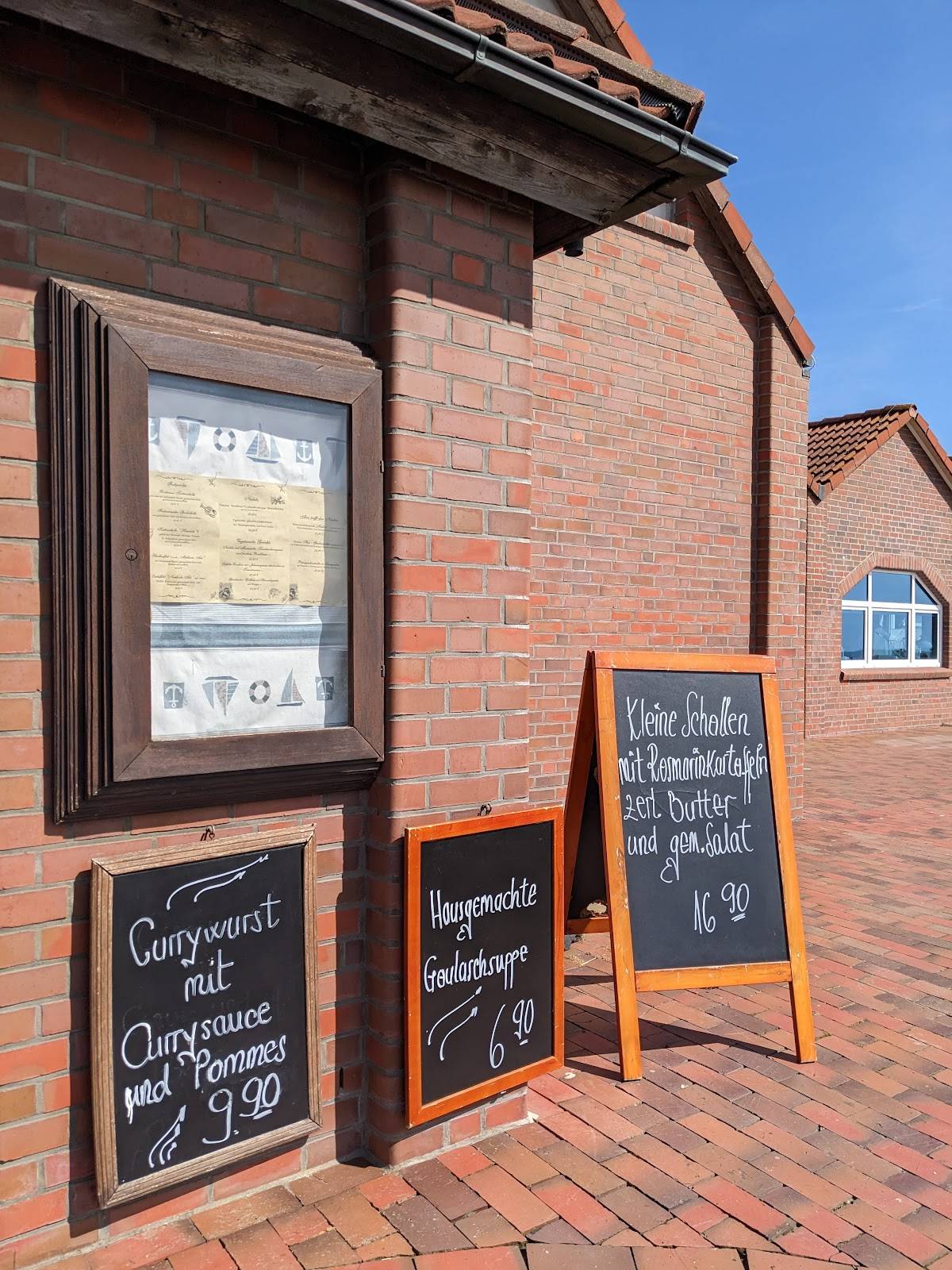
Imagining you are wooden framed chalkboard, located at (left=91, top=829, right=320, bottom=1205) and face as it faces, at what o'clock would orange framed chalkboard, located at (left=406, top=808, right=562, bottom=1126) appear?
The orange framed chalkboard is roughly at 10 o'clock from the wooden framed chalkboard.

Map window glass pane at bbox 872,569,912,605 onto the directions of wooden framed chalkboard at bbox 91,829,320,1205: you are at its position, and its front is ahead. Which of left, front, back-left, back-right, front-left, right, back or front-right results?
left

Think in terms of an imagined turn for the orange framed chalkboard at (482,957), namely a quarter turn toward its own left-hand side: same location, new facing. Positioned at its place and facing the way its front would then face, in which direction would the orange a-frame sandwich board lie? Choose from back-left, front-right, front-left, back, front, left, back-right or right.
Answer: front

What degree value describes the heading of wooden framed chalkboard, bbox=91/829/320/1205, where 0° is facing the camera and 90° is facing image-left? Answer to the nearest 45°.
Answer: approximately 315°

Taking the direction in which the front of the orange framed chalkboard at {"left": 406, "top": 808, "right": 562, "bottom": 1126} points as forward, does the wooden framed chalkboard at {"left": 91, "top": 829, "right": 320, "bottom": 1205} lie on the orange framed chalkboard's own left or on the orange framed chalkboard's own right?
on the orange framed chalkboard's own right

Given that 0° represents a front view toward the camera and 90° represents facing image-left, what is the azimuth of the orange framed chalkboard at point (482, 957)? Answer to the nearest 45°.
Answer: approximately 315°

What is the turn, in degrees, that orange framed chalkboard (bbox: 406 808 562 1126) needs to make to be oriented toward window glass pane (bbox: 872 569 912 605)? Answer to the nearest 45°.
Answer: approximately 90° to its left

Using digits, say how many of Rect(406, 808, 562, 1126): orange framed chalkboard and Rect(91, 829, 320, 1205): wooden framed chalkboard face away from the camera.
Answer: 0
